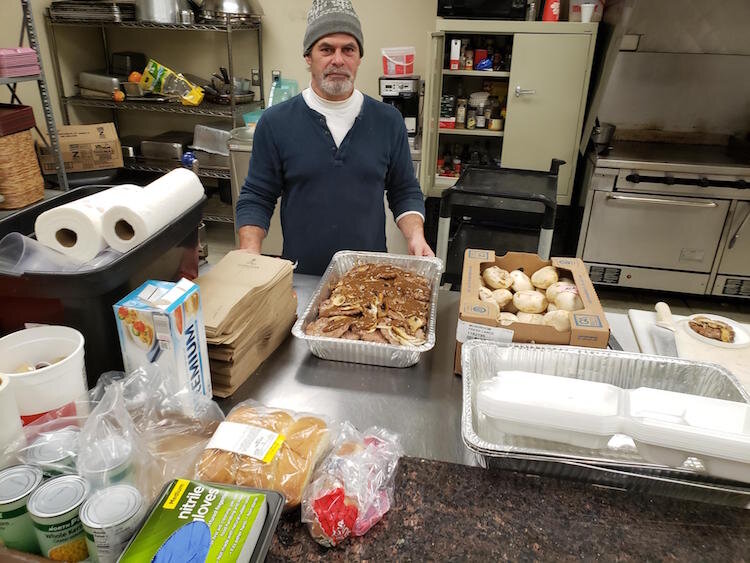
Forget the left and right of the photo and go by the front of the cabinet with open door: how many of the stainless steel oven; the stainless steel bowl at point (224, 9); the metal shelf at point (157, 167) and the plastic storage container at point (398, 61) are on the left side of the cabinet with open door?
1

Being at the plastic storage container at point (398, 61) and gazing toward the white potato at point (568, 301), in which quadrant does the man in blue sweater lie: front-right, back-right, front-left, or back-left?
front-right

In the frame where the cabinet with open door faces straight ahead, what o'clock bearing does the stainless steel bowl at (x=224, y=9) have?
The stainless steel bowl is roughly at 3 o'clock from the cabinet with open door.

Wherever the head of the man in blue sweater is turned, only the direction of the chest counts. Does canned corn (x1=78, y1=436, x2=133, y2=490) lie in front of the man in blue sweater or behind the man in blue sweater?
in front

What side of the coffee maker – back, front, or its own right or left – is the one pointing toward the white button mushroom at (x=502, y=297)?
front

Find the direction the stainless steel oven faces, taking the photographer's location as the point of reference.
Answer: facing the viewer

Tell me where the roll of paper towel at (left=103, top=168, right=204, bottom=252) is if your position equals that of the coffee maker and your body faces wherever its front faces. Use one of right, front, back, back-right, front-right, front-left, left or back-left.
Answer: front

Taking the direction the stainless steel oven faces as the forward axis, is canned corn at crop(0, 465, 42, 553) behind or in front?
in front

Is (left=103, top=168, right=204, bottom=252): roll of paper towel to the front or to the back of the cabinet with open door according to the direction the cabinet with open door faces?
to the front

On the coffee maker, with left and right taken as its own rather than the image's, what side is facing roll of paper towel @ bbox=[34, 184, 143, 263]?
front

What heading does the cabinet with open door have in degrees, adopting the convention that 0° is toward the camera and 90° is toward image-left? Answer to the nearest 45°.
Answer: approximately 0°

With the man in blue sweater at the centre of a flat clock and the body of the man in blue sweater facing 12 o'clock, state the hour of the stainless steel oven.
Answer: The stainless steel oven is roughly at 8 o'clock from the man in blue sweater.

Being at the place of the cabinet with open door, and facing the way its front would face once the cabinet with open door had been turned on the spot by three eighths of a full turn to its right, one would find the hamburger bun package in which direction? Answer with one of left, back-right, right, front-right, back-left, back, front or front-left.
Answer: back-left

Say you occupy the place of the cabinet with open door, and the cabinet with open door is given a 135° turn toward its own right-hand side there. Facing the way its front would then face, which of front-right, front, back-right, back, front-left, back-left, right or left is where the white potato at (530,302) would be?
back-left

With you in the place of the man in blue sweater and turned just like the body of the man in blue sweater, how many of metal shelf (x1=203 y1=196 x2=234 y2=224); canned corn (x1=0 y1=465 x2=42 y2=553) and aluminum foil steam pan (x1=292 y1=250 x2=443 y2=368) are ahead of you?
2

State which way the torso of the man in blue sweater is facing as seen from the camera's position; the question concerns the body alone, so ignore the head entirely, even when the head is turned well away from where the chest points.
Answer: toward the camera

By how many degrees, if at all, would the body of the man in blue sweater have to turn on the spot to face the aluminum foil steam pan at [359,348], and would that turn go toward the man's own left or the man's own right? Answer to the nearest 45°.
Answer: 0° — they already face it
